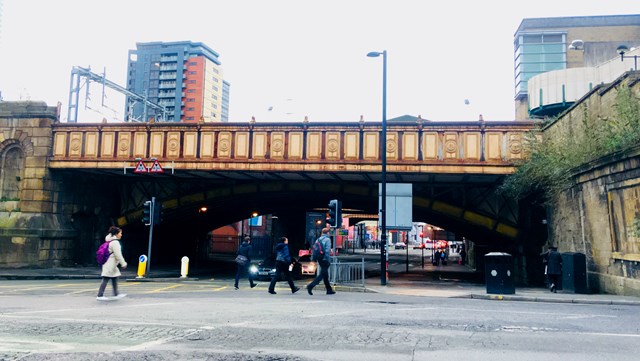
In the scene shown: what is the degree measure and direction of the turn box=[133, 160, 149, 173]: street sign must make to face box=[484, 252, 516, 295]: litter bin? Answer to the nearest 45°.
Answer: approximately 45° to its left

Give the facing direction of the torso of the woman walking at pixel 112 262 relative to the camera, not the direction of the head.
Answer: to the viewer's right

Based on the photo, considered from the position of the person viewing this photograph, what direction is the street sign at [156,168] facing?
facing the viewer

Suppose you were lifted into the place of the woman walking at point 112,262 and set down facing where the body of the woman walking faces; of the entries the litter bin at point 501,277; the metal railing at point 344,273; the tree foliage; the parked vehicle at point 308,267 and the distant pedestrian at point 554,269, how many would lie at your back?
0

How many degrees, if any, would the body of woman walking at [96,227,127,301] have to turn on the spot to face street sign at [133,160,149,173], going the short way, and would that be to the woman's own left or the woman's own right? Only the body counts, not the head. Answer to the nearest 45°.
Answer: approximately 90° to the woman's own left

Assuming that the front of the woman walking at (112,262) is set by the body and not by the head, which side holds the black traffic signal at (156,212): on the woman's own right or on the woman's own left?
on the woman's own left

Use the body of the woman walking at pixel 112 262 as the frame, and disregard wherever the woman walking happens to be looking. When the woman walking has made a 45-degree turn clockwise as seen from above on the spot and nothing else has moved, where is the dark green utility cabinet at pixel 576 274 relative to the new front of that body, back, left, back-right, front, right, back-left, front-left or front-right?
front-left

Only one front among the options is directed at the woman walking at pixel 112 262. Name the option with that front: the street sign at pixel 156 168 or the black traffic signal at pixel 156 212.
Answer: the street sign

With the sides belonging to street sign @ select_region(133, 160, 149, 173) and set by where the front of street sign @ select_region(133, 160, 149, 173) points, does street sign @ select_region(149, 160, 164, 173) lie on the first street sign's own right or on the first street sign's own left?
on the first street sign's own left

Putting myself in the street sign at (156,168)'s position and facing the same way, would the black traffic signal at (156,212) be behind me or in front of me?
in front

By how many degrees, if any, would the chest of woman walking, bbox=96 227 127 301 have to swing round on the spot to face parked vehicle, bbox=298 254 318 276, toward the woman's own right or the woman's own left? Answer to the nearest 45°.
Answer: approximately 45° to the woman's own left

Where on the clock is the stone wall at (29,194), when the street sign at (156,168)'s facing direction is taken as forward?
The stone wall is roughly at 4 o'clock from the street sign.

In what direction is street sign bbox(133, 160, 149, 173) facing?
toward the camera

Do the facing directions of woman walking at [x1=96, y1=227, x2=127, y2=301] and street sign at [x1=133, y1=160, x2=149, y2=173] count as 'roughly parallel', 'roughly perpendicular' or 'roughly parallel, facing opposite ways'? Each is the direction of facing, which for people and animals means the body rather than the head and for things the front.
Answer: roughly perpendicular
